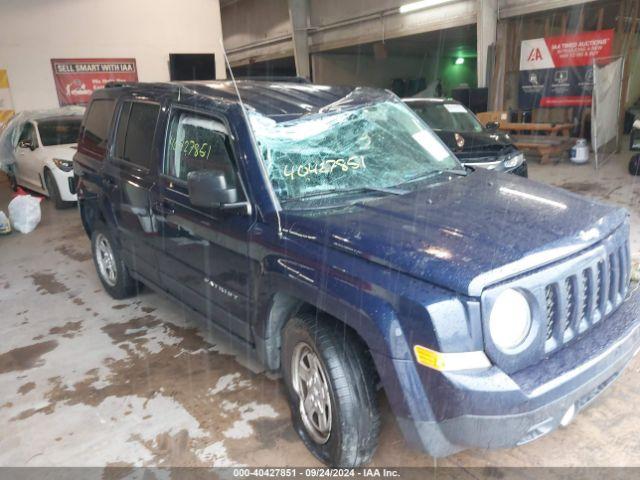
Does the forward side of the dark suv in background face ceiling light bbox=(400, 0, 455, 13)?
no

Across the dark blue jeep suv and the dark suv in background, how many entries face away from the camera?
0

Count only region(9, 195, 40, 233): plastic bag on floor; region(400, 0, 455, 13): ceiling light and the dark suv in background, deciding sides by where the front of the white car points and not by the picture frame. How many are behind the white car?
0

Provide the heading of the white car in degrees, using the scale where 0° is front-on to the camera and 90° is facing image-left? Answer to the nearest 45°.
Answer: approximately 315°

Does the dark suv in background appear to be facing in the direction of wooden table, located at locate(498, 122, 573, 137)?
no

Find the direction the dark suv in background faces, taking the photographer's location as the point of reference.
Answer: facing the viewer and to the right of the viewer

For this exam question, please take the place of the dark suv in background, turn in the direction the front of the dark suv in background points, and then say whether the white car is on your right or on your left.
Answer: on your right

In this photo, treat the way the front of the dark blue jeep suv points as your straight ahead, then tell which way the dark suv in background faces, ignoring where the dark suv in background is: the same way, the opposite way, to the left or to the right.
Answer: the same way

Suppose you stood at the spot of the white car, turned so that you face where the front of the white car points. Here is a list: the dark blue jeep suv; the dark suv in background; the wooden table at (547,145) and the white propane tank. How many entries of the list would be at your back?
0

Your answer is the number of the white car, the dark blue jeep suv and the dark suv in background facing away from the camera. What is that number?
0

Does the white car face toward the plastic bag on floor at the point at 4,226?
no

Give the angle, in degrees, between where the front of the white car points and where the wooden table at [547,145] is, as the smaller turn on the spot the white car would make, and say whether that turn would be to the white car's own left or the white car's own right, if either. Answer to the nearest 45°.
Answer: approximately 45° to the white car's own left

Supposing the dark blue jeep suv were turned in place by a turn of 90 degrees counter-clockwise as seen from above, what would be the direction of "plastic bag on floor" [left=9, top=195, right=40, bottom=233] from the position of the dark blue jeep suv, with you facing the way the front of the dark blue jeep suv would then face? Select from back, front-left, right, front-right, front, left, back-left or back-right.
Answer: left

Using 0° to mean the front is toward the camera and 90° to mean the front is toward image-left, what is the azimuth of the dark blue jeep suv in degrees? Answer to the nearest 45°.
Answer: approximately 315°

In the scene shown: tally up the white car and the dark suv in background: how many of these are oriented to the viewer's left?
0

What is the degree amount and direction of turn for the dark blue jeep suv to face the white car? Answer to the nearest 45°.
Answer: approximately 180°
